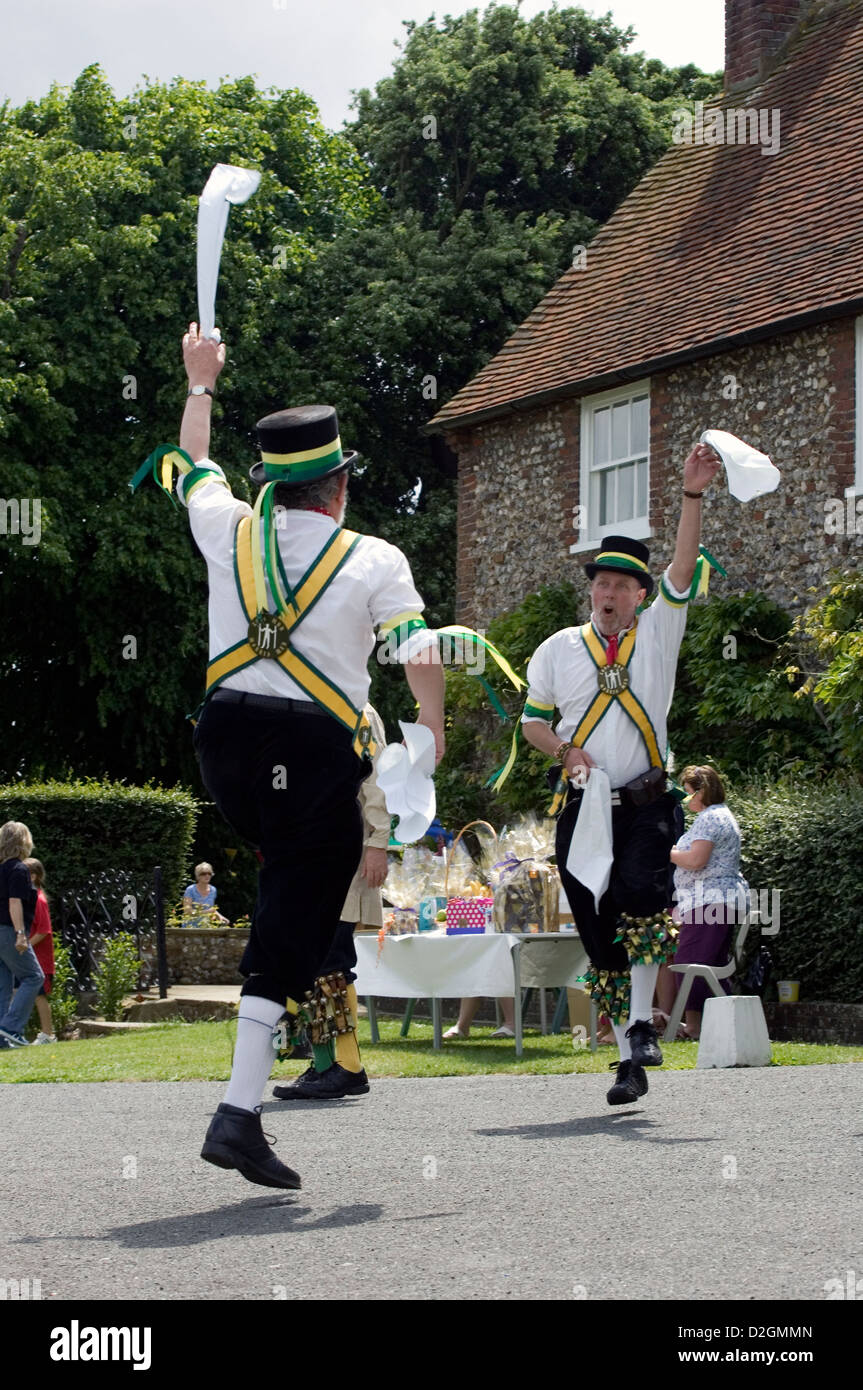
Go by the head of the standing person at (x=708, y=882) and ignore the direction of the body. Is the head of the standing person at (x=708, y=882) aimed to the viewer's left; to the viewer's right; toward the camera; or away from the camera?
to the viewer's left

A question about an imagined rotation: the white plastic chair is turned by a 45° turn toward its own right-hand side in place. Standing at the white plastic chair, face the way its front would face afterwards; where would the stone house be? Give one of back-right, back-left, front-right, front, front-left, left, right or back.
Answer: front-right

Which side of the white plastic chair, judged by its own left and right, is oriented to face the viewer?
left

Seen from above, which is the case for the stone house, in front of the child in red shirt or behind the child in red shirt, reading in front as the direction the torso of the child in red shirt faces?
behind

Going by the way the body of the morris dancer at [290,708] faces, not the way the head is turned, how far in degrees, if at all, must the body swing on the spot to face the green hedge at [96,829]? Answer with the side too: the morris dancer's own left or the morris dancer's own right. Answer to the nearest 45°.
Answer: approximately 45° to the morris dancer's own left

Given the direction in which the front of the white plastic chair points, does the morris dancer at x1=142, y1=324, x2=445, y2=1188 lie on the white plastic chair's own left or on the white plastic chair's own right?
on the white plastic chair's own left

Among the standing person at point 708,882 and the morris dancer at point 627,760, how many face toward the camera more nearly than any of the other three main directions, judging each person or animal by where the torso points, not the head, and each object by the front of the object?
1

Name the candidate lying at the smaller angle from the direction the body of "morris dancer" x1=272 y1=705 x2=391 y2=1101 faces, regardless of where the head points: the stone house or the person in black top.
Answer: the person in black top

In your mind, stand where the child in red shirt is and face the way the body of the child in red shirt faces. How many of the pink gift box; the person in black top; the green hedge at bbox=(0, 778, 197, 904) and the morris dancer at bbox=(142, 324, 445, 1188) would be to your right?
1

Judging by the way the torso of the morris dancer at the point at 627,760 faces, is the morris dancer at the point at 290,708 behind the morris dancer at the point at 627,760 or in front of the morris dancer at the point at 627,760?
in front

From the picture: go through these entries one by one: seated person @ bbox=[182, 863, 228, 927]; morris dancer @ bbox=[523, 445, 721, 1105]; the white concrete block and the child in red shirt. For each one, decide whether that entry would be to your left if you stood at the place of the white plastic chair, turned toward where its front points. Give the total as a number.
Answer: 2

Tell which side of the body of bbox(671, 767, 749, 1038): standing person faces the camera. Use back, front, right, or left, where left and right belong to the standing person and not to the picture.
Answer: left
